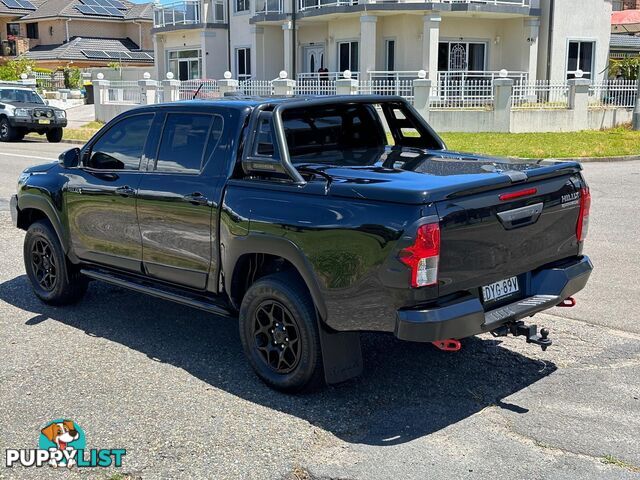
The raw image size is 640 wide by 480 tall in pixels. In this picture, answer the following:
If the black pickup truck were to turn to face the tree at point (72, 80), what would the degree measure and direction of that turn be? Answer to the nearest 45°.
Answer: approximately 45° to its right

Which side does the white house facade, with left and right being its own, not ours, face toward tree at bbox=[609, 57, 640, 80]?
left

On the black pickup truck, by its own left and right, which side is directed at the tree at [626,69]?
right

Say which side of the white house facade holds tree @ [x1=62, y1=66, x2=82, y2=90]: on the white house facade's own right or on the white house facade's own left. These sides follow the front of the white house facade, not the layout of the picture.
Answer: on the white house facade's own right

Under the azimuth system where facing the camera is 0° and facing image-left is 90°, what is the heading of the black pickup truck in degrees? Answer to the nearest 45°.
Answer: approximately 135°

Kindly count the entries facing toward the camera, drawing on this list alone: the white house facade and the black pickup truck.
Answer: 1

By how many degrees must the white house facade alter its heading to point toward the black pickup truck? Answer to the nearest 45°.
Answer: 0° — it already faces it

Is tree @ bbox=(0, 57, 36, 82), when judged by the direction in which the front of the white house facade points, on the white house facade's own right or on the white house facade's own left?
on the white house facade's own right

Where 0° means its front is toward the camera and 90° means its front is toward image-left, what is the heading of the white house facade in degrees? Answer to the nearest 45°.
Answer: approximately 0°

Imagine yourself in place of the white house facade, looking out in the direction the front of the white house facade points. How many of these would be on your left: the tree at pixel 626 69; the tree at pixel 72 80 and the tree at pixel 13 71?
1

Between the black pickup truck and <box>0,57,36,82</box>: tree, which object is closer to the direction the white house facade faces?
the black pickup truck
